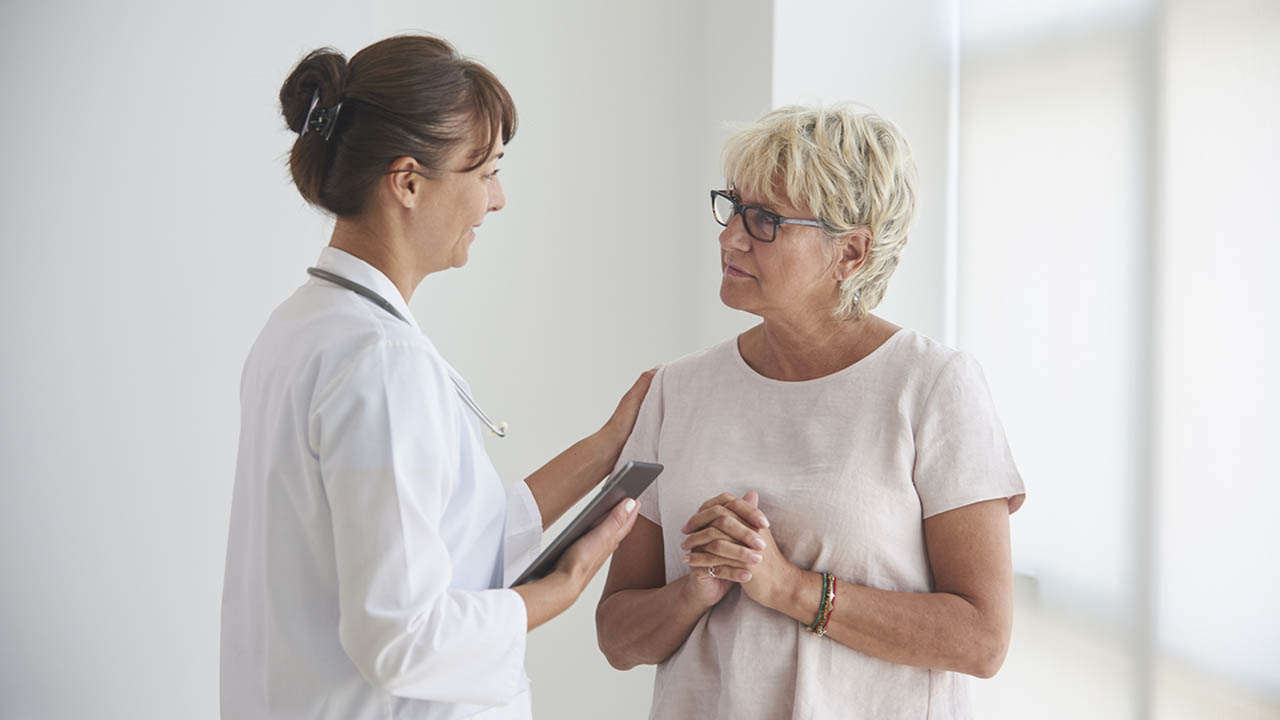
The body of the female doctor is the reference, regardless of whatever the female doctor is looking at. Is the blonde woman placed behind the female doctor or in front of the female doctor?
in front

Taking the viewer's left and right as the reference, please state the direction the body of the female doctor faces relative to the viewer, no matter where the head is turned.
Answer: facing away from the viewer and to the right of the viewer

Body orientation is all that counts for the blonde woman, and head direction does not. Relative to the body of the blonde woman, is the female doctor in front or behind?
in front

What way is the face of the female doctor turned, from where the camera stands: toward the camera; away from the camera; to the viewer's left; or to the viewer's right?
to the viewer's right

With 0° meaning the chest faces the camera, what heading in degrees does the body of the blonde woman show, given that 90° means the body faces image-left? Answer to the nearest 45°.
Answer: approximately 45°

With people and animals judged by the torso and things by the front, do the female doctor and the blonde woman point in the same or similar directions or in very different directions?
very different directions
